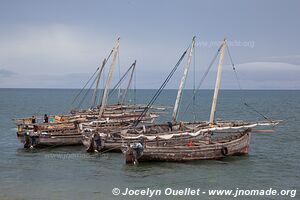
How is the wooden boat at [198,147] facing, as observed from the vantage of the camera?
facing away from the viewer and to the right of the viewer

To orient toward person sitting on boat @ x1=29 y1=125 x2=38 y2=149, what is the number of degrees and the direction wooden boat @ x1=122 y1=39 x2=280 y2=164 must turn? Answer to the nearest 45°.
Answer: approximately 135° to its left
